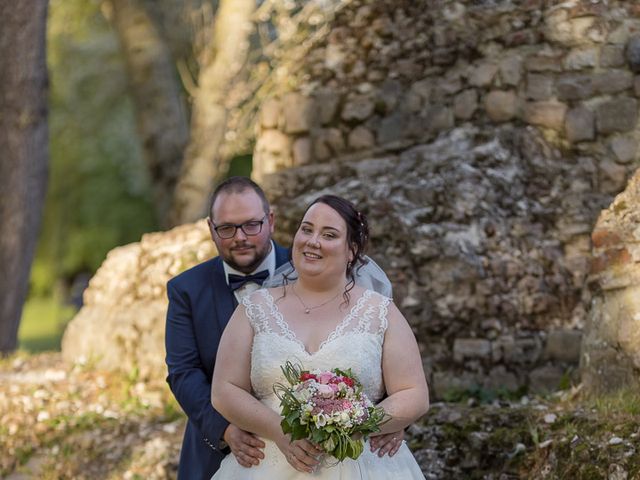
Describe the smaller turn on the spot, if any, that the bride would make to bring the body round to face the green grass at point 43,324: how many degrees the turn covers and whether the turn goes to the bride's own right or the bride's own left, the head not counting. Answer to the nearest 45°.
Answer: approximately 180°

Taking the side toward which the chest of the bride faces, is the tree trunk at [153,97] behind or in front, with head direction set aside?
behind

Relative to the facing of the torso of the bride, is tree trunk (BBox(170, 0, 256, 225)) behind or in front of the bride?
behind

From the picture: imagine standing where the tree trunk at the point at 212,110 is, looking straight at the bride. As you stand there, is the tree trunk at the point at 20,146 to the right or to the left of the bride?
right

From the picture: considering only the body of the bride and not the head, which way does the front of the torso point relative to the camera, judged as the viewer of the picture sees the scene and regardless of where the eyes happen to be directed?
toward the camera
